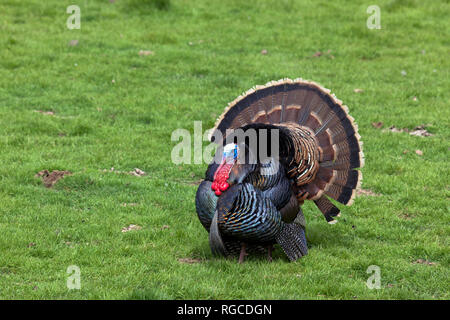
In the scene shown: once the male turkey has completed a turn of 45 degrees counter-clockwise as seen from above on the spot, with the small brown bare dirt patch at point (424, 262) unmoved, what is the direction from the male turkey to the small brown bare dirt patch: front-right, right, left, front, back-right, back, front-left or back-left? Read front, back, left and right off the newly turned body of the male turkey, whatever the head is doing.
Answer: left

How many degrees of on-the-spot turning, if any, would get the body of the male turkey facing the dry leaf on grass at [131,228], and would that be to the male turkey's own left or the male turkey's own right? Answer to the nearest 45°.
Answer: approximately 45° to the male turkey's own right

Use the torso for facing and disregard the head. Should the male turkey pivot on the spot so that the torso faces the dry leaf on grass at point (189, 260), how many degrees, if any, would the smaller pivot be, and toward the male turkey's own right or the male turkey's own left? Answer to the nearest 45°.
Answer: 0° — it already faces it

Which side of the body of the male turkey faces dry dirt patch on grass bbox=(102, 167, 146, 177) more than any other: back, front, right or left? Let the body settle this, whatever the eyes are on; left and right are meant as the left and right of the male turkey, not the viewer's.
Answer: right

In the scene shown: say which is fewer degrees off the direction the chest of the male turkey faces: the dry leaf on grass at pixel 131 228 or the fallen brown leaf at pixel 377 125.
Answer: the dry leaf on grass

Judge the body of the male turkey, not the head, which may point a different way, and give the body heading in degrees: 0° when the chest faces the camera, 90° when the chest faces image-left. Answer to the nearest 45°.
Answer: approximately 45°

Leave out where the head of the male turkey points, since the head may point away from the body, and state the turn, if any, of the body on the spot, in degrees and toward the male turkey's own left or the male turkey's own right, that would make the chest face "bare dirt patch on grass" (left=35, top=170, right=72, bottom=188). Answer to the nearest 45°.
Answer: approximately 90° to the male turkey's own right

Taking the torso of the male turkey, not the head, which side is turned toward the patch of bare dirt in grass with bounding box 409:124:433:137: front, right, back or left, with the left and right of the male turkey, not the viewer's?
back

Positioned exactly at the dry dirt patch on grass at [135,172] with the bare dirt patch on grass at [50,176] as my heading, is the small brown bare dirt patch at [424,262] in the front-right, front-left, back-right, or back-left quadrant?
back-left

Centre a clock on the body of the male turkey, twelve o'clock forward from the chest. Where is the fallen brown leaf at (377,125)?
The fallen brown leaf is roughly at 5 o'clock from the male turkey.

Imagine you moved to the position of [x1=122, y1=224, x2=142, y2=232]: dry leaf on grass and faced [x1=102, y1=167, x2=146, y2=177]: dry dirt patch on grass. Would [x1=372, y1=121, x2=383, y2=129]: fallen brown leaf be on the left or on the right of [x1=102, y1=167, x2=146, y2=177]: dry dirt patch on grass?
right

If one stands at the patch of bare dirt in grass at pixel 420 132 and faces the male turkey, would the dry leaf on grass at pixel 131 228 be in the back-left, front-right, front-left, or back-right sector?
front-right
